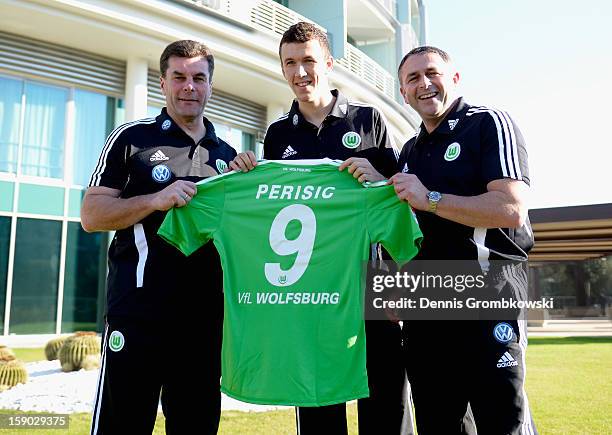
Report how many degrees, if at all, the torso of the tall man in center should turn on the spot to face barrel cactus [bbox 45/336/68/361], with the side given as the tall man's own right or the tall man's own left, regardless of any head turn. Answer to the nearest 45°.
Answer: approximately 135° to the tall man's own right

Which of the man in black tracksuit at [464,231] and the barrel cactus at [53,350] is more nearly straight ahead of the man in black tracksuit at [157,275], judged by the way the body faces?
the man in black tracksuit

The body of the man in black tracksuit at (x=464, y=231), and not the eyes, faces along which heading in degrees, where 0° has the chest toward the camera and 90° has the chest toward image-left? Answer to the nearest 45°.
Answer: approximately 45°

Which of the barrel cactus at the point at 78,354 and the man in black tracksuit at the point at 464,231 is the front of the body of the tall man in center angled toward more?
the man in black tracksuit

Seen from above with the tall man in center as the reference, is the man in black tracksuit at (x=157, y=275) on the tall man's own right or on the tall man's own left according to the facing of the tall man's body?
on the tall man's own right

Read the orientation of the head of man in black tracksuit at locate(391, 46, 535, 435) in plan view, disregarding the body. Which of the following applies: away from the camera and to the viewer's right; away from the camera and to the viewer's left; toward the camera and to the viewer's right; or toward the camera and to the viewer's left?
toward the camera and to the viewer's left

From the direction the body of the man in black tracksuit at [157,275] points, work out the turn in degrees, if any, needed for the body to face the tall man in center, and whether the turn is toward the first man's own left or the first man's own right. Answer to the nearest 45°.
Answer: approximately 45° to the first man's own left

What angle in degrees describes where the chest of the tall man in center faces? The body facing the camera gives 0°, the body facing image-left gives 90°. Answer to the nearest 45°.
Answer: approximately 0°

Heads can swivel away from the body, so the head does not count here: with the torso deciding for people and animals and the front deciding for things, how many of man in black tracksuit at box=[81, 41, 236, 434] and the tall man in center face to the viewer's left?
0

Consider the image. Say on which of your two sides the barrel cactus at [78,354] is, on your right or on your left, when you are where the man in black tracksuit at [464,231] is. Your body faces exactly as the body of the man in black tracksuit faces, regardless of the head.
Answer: on your right
